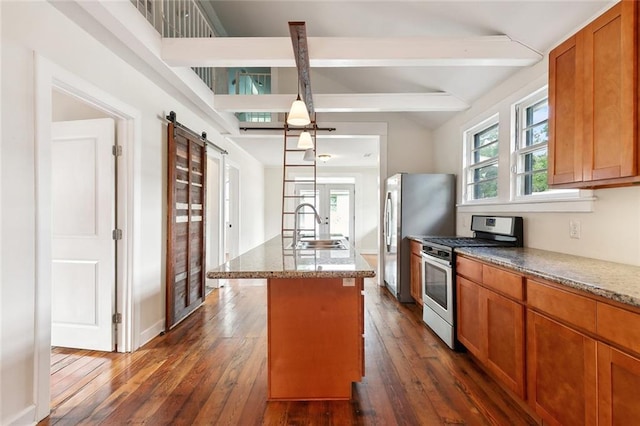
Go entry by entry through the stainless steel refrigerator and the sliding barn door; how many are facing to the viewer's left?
1

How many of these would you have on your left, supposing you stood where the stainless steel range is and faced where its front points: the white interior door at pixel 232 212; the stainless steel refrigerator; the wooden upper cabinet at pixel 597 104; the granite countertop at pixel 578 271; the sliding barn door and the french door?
2

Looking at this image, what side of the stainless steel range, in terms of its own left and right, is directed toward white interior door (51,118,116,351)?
front

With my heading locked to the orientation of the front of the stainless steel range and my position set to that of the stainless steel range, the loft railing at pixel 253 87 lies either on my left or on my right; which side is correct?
on my right

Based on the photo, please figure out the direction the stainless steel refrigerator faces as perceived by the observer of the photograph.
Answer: facing to the left of the viewer

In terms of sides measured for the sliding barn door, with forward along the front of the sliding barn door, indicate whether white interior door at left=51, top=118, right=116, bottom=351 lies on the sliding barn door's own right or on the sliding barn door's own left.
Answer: on the sliding barn door's own right

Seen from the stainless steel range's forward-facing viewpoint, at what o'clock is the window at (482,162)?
The window is roughly at 5 o'clock from the stainless steel range.

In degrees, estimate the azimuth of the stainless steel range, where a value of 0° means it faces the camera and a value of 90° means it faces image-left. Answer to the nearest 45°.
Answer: approximately 45°

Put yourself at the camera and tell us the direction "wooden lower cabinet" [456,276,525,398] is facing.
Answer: facing the viewer and to the left of the viewer

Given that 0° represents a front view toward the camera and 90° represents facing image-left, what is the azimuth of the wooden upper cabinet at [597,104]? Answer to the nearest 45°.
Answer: approximately 45°

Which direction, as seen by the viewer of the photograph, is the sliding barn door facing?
facing the viewer and to the right of the viewer
